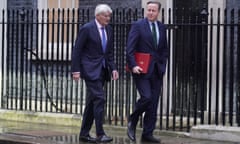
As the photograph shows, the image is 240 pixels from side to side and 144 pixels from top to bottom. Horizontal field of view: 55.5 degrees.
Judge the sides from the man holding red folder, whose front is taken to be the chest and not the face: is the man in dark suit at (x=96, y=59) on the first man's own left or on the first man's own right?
on the first man's own right

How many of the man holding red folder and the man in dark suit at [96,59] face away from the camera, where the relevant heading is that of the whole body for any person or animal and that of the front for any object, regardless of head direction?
0
